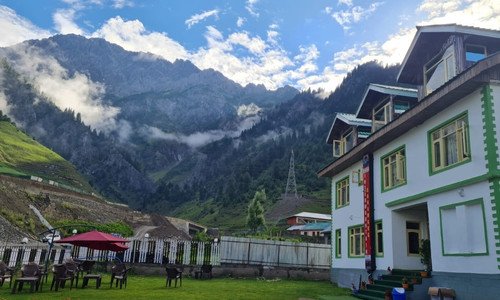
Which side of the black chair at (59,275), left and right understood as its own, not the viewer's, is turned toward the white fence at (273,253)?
left

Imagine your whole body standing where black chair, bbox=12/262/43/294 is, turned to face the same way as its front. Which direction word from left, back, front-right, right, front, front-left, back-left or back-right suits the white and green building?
left

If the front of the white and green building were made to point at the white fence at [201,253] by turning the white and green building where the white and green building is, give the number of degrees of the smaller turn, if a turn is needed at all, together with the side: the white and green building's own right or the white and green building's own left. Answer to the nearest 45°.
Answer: approximately 90° to the white and green building's own right

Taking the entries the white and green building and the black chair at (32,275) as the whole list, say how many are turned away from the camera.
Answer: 0

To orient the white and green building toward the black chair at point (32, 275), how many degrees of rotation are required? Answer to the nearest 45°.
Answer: approximately 45° to its right

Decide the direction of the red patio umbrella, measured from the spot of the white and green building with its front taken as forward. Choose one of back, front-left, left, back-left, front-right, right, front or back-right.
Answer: front-right

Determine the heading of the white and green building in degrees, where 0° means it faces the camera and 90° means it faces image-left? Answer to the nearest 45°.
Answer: approximately 45°

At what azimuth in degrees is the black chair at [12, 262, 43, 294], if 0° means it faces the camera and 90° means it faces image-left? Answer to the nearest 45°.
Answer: approximately 45°

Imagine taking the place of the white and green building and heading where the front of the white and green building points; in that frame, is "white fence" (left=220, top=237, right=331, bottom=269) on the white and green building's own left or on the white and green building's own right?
on the white and green building's own right

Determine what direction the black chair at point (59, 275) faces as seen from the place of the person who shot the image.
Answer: facing the viewer and to the right of the viewer
